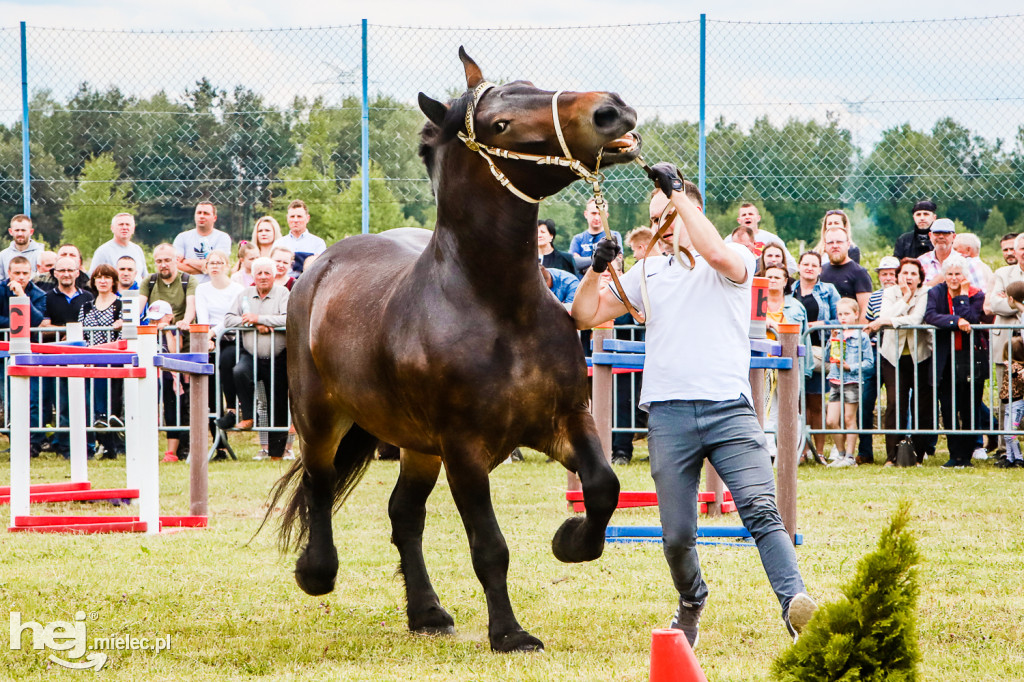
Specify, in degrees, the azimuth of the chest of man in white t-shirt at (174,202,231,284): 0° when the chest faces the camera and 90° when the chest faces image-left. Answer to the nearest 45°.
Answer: approximately 0°

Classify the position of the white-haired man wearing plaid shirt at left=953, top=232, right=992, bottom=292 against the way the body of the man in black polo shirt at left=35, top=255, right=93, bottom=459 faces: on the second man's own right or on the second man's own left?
on the second man's own left

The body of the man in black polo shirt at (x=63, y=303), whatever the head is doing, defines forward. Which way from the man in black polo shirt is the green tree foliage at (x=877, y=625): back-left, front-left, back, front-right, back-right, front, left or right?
front

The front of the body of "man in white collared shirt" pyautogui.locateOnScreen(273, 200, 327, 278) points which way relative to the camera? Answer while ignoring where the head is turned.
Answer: toward the camera

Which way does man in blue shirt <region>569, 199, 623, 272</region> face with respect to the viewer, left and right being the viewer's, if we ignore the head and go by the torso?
facing the viewer

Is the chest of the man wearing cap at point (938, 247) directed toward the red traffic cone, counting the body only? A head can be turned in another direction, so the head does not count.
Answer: yes

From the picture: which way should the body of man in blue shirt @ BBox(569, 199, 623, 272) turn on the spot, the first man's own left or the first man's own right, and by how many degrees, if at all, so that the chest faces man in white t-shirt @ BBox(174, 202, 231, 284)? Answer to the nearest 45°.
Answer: approximately 90° to the first man's own right

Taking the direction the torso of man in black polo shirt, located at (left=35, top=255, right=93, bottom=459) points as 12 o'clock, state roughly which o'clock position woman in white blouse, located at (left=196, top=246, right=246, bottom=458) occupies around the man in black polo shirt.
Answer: The woman in white blouse is roughly at 10 o'clock from the man in black polo shirt.

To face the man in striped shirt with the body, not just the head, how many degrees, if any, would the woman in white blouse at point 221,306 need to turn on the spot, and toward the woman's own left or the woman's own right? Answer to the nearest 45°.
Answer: approximately 90° to the woman's own left

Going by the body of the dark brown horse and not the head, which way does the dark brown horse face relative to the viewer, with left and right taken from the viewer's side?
facing the viewer and to the right of the viewer

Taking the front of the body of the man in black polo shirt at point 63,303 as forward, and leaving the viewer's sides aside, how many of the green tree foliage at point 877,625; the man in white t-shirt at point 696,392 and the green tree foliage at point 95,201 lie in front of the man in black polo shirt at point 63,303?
2

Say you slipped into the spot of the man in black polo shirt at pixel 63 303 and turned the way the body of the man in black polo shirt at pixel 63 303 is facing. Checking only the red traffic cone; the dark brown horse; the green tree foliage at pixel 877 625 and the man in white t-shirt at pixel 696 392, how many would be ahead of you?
4

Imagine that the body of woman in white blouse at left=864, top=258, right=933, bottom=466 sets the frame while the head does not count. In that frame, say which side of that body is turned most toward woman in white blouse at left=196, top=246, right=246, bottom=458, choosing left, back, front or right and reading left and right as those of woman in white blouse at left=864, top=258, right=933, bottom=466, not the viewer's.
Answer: right

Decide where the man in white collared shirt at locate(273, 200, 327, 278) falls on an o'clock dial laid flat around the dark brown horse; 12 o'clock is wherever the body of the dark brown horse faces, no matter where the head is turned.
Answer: The man in white collared shirt is roughly at 7 o'clock from the dark brown horse.

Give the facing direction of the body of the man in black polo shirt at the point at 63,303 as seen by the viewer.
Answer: toward the camera
